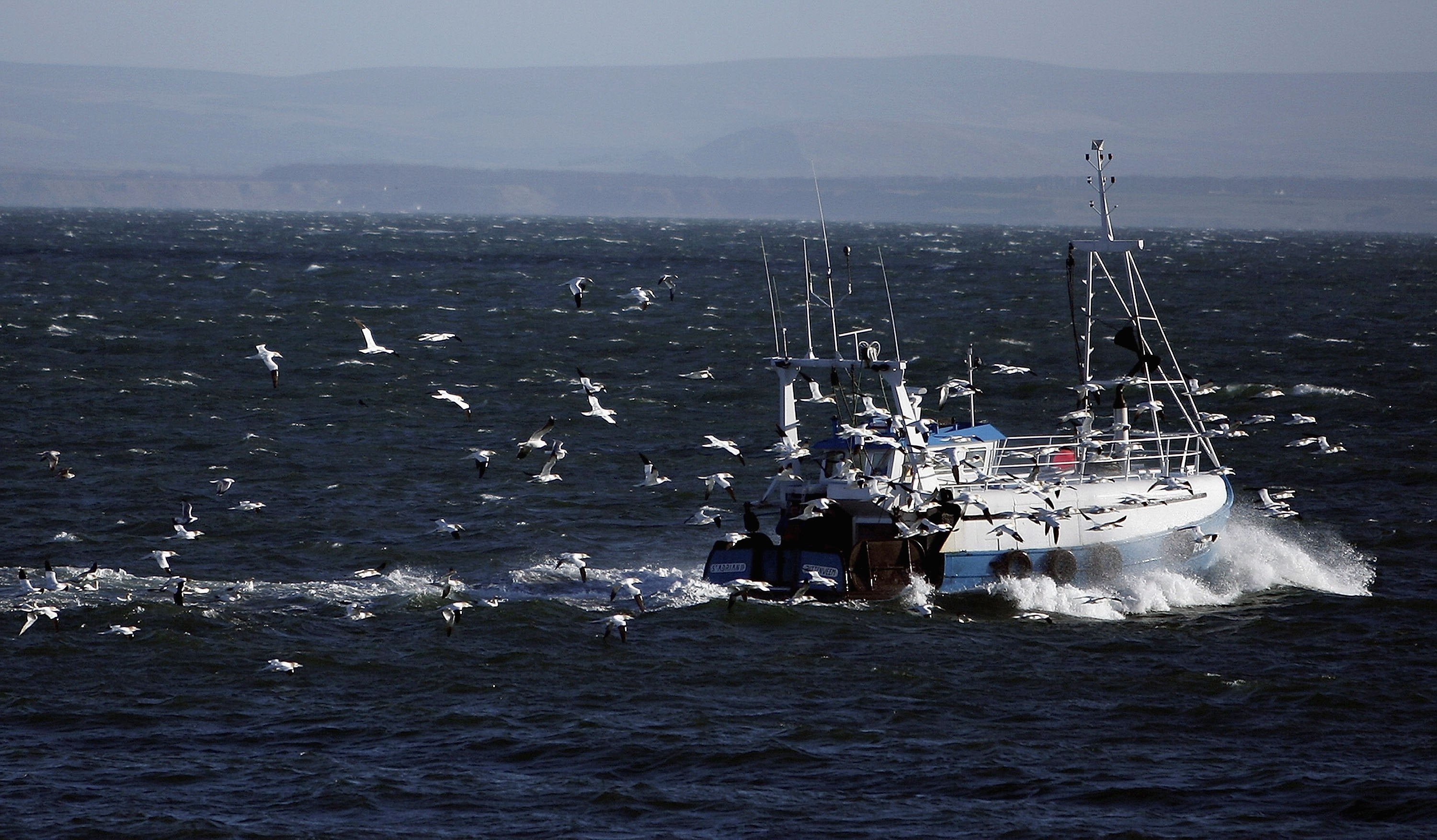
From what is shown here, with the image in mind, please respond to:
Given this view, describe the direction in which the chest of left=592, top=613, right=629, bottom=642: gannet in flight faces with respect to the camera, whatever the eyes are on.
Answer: to the viewer's right

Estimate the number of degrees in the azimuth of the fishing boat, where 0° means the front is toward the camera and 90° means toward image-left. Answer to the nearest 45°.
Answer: approximately 225°

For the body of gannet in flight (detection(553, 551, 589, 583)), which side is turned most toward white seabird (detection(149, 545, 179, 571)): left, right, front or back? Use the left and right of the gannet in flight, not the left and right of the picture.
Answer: back

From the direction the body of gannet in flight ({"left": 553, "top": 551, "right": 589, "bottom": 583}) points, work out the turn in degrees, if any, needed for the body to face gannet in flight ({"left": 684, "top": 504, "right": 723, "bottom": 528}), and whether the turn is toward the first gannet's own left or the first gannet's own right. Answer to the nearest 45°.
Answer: approximately 45° to the first gannet's own left

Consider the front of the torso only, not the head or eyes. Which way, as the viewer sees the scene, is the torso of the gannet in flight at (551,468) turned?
to the viewer's right

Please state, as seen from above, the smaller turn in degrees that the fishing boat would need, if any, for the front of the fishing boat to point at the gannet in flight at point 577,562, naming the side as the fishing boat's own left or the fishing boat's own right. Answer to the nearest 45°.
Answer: approximately 135° to the fishing boat's own left

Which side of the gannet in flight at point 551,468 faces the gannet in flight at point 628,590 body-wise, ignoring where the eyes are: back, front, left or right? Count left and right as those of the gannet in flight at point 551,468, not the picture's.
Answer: right

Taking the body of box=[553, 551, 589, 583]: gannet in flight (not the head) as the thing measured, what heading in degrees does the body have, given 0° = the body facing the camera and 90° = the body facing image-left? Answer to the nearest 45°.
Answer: approximately 270°

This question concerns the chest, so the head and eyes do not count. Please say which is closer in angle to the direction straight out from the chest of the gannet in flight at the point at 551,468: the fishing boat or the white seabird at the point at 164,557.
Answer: the fishing boat
